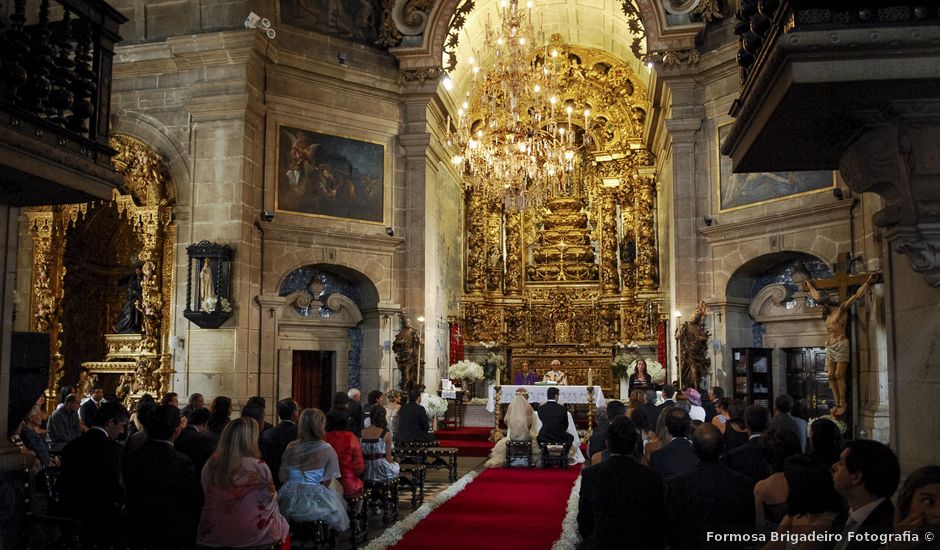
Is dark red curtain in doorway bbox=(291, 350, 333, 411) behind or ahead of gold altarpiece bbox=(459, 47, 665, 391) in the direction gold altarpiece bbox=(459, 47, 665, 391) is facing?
ahead

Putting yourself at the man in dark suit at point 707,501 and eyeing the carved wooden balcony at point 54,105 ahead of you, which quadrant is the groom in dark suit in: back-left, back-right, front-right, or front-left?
front-right

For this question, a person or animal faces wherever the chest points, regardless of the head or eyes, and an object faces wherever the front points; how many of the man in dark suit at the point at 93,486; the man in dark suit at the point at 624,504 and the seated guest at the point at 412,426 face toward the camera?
0

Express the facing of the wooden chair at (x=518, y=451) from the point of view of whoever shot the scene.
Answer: facing away from the viewer

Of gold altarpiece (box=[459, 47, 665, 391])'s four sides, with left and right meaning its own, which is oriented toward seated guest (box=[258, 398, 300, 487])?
front

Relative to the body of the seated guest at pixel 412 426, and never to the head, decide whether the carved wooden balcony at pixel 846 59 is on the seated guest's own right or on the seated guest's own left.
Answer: on the seated guest's own right

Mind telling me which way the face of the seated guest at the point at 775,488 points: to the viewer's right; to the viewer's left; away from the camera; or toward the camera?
away from the camera

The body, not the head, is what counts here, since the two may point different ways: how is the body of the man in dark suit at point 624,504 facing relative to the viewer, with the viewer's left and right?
facing away from the viewer

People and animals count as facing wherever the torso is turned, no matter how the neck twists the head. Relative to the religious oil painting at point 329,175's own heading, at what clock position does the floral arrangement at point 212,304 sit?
The floral arrangement is roughly at 3 o'clock from the religious oil painting.

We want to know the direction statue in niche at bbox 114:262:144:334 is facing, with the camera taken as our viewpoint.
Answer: facing the viewer and to the right of the viewer

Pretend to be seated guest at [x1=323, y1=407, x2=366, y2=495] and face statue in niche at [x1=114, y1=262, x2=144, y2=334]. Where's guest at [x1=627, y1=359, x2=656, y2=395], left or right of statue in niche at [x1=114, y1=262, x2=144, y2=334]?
right

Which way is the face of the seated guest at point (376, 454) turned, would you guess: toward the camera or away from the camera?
away from the camera

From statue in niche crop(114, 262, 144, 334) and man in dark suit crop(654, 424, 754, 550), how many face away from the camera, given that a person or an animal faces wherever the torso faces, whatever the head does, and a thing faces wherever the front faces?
1

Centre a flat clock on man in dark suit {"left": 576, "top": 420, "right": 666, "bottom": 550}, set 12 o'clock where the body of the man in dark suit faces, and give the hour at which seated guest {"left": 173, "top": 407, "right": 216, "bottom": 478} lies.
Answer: The seated guest is roughly at 10 o'clock from the man in dark suit.

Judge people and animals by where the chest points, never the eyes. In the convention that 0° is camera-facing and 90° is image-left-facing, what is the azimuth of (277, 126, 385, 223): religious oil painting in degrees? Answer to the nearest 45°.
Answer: approximately 315°

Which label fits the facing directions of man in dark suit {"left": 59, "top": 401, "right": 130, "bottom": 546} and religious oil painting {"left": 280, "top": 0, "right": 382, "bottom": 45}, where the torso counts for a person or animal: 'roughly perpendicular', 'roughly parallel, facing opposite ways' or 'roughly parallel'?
roughly perpendicular

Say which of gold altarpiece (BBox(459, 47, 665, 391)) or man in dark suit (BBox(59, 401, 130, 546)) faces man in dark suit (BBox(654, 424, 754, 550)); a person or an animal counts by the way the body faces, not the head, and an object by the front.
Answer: the gold altarpiece

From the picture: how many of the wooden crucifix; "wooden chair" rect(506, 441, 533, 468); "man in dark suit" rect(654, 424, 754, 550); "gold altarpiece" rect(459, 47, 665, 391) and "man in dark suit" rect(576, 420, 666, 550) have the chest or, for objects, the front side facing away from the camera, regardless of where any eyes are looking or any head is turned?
3

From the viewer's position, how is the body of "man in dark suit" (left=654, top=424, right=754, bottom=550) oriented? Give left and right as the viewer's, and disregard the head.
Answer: facing away from the viewer

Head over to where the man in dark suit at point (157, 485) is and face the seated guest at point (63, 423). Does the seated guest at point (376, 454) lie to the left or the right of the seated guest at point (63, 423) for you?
right

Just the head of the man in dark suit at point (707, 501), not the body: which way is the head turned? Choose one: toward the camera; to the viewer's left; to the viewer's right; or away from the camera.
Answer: away from the camera
